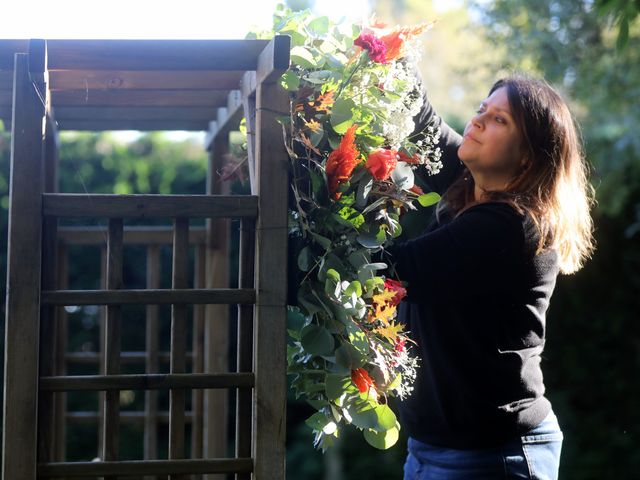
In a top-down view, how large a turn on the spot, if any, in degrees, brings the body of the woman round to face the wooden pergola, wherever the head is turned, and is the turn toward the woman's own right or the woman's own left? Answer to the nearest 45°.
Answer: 0° — they already face it

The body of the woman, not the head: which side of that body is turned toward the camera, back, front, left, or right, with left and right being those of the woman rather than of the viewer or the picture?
left
